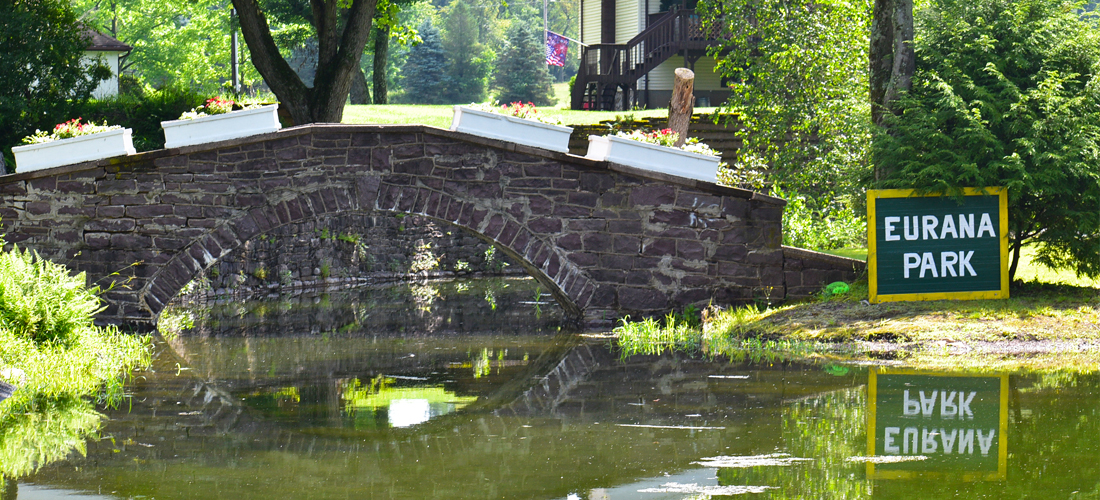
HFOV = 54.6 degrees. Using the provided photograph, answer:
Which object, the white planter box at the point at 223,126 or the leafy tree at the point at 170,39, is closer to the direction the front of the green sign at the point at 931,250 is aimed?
the white planter box

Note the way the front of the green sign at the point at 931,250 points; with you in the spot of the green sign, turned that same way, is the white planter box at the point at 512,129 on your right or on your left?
on your right

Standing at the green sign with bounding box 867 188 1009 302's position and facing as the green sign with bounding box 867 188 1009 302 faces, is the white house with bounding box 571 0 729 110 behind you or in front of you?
behind

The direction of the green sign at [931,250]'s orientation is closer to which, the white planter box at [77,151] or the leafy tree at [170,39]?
the white planter box

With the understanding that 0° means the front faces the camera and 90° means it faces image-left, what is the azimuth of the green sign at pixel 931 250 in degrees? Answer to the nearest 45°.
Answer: approximately 0°

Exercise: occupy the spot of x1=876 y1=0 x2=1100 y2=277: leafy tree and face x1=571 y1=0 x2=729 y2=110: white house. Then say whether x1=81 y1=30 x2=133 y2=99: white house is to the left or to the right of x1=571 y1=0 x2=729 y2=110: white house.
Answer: left

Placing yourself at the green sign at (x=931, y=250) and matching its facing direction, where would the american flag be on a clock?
The american flag is roughly at 5 o'clock from the green sign.

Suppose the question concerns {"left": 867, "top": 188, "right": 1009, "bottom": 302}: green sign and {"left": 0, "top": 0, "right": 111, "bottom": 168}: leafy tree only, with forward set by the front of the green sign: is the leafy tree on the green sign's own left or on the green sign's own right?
on the green sign's own right

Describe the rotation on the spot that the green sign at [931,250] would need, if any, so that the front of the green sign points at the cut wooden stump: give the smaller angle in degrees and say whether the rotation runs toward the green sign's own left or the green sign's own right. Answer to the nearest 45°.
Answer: approximately 135° to the green sign's own right

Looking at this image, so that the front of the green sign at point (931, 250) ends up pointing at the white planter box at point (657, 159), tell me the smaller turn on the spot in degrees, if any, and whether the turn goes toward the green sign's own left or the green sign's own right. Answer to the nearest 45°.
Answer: approximately 90° to the green sign's own right

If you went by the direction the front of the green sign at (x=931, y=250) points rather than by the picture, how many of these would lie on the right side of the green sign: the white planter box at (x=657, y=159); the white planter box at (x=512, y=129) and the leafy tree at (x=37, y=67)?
3

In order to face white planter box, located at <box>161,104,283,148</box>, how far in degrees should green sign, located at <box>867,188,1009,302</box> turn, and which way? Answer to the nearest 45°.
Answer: approximately 90° to its right

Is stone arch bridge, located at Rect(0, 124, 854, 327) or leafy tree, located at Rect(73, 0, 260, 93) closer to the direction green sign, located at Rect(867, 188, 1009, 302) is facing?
the stone arch bridge

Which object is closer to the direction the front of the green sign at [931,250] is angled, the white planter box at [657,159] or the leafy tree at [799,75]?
the white planter box

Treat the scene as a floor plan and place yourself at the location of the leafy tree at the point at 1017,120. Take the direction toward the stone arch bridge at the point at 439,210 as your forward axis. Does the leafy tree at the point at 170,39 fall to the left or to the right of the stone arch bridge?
right
